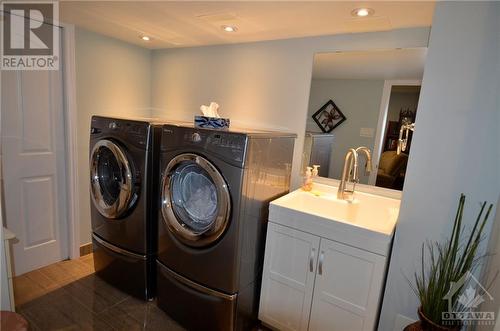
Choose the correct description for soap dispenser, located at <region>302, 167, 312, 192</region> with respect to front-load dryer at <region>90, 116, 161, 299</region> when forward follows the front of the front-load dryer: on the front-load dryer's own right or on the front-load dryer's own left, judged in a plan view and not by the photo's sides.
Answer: on the front-load dryer's own left

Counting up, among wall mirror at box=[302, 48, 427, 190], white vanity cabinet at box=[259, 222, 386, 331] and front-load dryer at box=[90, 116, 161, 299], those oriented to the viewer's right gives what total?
0

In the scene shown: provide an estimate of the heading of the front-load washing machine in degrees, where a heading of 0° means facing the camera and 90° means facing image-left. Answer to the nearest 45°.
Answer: approximately 45°

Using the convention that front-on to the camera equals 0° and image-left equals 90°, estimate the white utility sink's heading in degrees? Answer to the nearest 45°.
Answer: approximately 45°

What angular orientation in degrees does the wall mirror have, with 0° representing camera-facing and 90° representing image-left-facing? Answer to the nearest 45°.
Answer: approximately 45°

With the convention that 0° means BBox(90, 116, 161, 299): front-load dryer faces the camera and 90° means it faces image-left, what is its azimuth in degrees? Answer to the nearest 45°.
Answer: approximately 45°

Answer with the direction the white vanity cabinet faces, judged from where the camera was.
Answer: facing the viewer and to the left of the viewer

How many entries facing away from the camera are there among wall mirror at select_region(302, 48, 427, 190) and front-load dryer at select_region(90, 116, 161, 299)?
0

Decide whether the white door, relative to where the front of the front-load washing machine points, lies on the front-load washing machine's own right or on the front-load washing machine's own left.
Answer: on the front-load washing machine's own right
